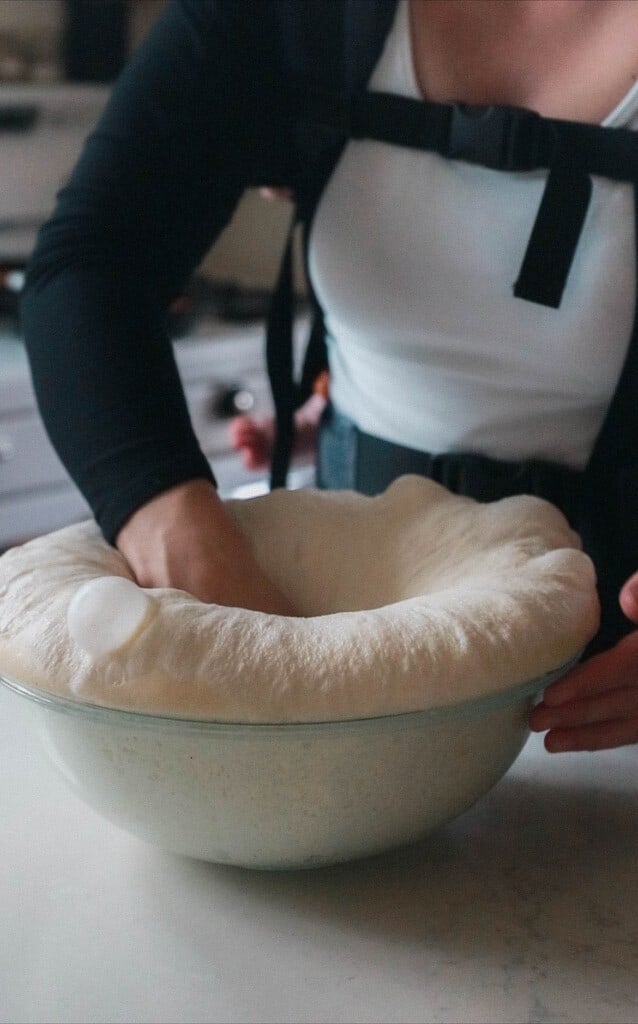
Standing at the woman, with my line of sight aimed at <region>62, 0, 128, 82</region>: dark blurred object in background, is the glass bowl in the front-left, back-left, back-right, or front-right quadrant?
back-left

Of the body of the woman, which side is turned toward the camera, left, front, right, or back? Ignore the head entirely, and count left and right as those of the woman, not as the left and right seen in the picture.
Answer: front

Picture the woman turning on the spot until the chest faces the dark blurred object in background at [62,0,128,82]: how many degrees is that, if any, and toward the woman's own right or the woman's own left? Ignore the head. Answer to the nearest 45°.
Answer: approximately 180°
